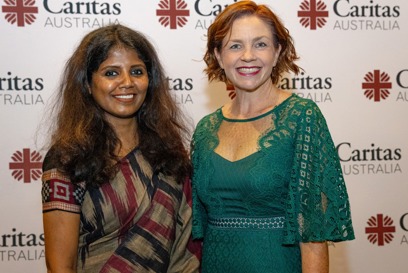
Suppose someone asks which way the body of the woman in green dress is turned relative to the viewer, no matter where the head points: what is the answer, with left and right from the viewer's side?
facing the viewer and to the left of the viewer
